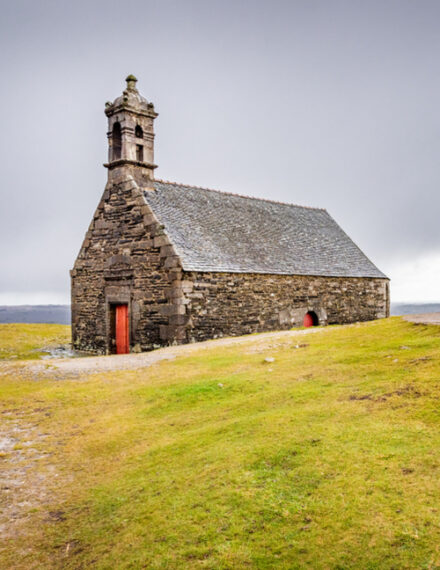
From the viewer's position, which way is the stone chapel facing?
facing the viewer and to the left of the viewer
